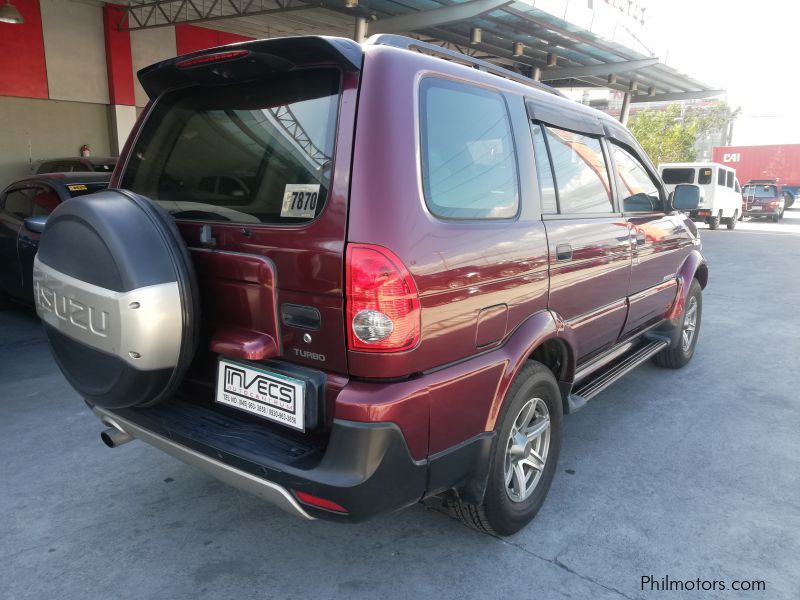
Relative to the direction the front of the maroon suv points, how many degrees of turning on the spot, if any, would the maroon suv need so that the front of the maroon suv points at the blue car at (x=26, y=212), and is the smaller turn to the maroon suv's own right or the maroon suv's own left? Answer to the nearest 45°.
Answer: approximately 90° to the maroon suv's own left

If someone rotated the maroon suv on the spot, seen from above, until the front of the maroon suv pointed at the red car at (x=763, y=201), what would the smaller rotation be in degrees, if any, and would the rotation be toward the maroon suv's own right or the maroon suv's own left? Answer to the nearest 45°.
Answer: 0° — it already faces it

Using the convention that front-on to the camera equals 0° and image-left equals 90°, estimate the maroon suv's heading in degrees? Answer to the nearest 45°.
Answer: approximately 225°

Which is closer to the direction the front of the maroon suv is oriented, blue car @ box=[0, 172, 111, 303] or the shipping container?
the shipping container
